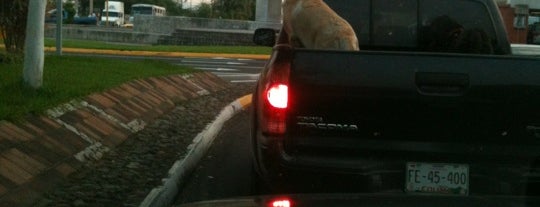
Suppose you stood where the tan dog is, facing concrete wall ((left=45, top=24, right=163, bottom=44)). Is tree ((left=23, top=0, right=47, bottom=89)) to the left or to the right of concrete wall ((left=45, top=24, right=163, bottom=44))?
left

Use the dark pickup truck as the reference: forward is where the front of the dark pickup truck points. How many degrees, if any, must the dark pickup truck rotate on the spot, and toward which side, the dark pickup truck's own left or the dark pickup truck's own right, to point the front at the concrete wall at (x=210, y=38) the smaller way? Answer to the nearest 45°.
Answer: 0° — it already faces it

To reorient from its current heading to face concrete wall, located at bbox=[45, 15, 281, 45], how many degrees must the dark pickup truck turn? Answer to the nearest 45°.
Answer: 0° — it already faces it

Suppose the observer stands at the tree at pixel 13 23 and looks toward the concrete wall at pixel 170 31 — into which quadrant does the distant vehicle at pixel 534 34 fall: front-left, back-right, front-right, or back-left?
front-right

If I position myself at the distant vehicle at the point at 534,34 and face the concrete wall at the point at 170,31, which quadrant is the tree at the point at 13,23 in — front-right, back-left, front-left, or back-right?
front-left

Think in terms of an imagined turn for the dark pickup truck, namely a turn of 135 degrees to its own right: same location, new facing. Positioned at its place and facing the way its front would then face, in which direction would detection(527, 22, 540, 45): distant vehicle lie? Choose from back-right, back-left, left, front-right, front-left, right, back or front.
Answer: back-left

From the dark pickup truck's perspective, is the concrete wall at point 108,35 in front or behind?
in front

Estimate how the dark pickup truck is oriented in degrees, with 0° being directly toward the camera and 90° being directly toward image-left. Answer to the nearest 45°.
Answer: approximately 180°

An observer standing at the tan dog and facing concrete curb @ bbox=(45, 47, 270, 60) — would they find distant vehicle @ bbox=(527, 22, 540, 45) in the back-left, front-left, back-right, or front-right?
front-right

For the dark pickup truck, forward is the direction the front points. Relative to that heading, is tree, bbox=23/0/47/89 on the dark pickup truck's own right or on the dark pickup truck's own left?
on the dark pickup truck's own left
